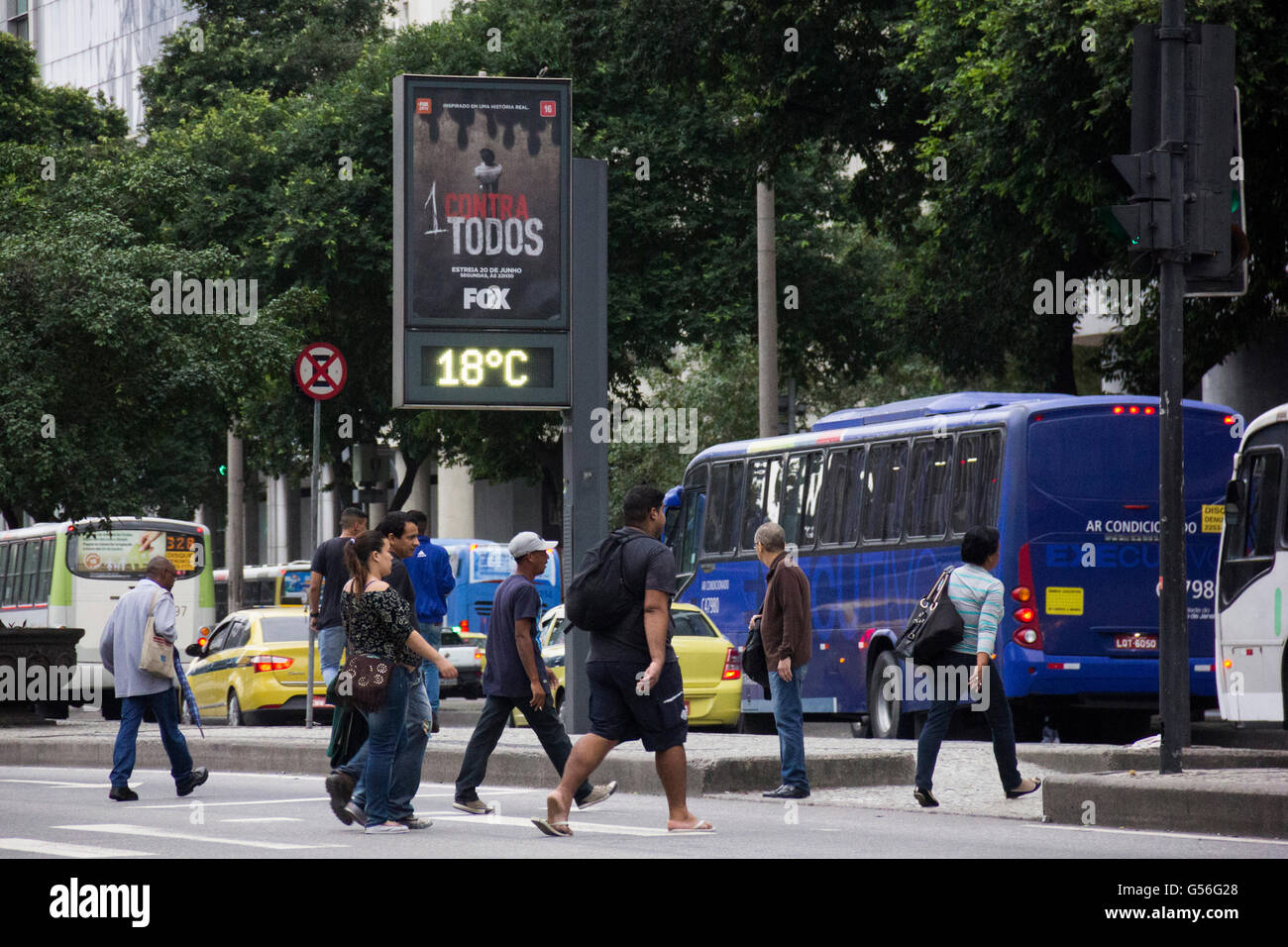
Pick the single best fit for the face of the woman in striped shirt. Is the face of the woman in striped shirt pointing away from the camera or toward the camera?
away from the camera

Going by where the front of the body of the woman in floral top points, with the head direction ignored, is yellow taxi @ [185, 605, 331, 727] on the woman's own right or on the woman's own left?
on the woman's own left

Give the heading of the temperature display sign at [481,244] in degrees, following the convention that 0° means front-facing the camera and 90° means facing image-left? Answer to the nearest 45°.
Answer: approximately 0°

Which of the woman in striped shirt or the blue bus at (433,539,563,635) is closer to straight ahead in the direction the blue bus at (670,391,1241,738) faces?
the blue bus

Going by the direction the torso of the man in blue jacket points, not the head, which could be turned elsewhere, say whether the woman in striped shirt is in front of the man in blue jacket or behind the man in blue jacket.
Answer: behind

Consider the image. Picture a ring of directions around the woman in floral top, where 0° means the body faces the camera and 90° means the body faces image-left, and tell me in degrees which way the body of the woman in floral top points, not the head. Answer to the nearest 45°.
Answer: approximately 270°

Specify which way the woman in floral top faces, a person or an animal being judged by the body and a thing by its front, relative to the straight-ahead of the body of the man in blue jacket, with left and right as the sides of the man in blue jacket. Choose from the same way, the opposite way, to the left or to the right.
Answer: to the right

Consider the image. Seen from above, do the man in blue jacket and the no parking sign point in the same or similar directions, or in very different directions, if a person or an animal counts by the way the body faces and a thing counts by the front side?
very different directions

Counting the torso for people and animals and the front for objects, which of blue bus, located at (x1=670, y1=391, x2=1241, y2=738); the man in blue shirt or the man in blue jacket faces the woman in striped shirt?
the man in blue shirt

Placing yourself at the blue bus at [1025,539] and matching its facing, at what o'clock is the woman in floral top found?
The woman in floral top is roughly at 8 o'clock from the blue bus.

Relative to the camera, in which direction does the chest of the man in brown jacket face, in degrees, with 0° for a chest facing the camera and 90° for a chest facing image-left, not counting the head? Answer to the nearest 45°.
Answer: approximately 90°

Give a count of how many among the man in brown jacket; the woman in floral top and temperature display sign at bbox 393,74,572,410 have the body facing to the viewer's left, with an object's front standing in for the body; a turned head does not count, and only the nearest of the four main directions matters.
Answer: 1

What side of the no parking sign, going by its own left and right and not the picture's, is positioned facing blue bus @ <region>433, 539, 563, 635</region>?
back
